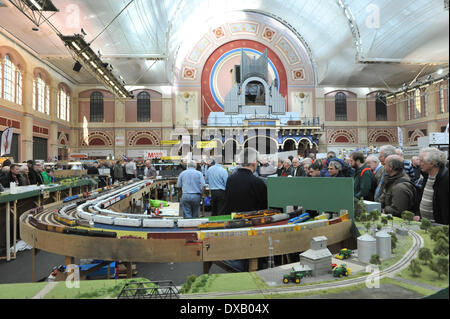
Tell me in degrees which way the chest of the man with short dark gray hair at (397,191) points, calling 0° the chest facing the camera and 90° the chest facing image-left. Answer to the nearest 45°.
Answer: approximately 90°

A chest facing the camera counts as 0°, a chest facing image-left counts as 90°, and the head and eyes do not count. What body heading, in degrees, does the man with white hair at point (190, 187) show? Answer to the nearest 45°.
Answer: approximately 180°

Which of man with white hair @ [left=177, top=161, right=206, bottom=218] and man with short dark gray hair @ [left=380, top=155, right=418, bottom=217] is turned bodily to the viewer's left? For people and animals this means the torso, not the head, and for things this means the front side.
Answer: man with short dark gray hair @ [left=380, top=155, right=418, bottom=217]

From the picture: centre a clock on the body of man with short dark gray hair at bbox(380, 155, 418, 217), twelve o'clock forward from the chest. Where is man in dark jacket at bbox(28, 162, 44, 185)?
The man in dark jacket is roughly at 12 o'clock from the man with short dark gray hair.

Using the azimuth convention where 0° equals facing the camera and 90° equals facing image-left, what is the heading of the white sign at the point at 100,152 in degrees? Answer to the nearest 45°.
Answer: approximately 0°

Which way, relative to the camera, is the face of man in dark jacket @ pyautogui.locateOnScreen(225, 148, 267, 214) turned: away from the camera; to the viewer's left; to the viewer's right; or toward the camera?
away from the camera

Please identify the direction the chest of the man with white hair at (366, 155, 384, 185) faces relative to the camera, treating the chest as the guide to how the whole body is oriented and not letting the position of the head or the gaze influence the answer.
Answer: to the viewer's left

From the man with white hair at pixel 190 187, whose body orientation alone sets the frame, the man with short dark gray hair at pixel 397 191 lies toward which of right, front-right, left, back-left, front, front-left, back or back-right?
back-right

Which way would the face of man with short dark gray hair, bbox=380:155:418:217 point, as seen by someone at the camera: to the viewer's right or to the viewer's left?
to the viewer's left

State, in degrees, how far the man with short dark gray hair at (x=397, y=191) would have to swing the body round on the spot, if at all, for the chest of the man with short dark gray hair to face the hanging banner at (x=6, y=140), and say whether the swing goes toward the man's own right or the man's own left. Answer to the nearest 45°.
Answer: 0° — they already face it

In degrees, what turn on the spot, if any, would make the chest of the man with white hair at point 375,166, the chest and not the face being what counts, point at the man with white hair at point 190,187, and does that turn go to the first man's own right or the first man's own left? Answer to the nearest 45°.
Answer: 0° — they already face them
